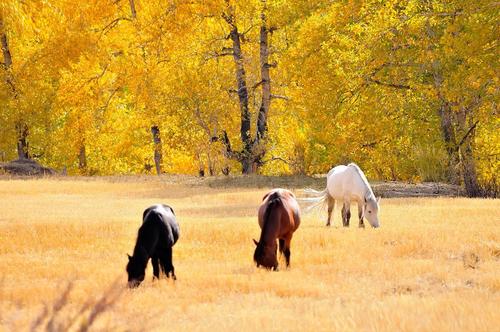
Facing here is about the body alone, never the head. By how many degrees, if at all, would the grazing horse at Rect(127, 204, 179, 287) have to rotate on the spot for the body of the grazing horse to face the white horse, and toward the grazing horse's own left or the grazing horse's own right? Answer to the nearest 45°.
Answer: approximately 180°

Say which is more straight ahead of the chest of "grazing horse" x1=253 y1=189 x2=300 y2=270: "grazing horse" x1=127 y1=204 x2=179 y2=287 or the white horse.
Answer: the grazing horse

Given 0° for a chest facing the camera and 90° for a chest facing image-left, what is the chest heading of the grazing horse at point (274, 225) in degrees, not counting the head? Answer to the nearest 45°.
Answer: approximately 0°

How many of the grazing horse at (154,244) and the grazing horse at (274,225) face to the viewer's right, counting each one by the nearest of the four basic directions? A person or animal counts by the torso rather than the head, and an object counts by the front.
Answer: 0

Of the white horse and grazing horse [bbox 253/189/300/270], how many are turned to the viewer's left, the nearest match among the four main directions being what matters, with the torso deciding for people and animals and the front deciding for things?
0

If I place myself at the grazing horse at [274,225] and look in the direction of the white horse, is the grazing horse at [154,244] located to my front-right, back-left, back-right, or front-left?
back-left

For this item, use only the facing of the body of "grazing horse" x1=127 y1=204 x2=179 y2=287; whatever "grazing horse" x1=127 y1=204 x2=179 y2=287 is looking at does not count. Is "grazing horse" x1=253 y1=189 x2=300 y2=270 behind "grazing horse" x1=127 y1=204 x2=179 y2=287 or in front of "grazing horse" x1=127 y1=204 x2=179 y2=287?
behind

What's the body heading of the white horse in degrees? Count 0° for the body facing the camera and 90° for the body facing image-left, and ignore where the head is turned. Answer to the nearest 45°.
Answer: approximately 315°

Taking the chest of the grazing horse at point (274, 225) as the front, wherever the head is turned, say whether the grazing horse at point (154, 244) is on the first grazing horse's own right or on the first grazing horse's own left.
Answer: on the first grazing horse's own right
